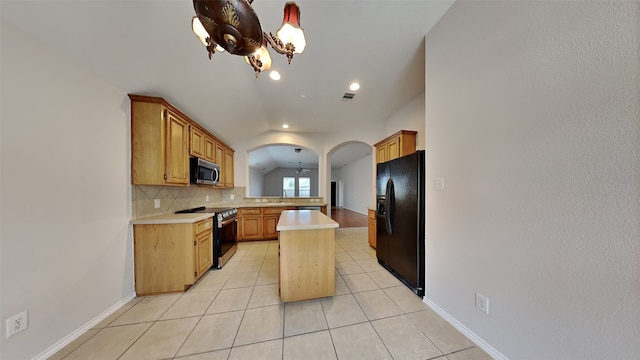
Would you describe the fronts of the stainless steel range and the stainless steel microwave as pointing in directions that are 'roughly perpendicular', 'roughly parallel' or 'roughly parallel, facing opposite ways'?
roughly parallel

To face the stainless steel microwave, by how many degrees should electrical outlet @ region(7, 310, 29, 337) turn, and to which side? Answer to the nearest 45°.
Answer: approximately 90° to its left

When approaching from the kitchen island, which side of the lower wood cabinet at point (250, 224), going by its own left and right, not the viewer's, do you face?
front

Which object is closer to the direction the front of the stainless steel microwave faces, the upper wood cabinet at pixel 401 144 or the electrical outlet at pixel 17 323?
the upper wood cabinet

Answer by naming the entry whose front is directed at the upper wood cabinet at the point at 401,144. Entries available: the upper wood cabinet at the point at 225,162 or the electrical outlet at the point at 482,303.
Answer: the upper wood cabinet at the point at 225,162

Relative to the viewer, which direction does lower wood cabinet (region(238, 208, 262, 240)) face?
toward the camera

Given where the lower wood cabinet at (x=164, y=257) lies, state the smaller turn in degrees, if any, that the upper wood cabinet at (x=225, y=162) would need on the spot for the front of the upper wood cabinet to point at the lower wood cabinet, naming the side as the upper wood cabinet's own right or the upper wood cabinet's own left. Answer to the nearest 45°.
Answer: approximately 45° to the upper wood cabinet's own right

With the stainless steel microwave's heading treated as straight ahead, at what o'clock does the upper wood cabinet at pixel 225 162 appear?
The upper wood cabinet is roughly at 8 o'clock from the stainless steel microwave.

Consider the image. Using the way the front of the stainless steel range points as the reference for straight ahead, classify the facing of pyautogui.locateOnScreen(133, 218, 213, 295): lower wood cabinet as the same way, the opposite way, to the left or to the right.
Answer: the same way

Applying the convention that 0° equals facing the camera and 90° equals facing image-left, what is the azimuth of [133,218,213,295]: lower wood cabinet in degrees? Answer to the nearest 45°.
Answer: approximately 315°

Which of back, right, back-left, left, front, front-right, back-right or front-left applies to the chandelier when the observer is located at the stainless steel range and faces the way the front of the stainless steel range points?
front-right

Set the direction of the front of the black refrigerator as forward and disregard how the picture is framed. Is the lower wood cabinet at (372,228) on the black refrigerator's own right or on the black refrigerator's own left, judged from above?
on the black refrigerator's own right

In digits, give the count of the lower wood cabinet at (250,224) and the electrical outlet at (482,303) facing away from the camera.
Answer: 0

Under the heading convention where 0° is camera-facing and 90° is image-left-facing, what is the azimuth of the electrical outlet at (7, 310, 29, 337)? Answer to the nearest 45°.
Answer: approximately 315°

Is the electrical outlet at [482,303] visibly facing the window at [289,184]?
no

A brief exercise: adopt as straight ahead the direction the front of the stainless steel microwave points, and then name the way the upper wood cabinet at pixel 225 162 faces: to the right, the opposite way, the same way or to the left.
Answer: the same way

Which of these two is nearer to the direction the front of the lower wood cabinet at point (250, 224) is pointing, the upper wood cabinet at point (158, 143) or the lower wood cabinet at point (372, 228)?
the upper wood cabinet

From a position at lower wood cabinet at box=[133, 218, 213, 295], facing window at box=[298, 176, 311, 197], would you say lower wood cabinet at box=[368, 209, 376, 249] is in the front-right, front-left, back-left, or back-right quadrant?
front-right

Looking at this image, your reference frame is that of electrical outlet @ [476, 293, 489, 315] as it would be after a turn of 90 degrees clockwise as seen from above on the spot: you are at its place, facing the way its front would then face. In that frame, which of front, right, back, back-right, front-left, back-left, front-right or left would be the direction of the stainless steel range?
front-left

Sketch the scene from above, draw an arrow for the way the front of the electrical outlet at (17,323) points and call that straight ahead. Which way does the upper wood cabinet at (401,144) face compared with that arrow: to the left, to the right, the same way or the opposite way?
the opposite way
